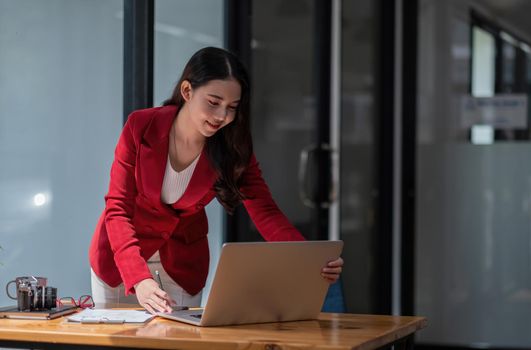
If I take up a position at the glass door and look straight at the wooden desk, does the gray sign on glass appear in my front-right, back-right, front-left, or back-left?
back-left

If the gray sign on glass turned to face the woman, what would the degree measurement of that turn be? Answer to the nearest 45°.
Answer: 0° — it already faces them

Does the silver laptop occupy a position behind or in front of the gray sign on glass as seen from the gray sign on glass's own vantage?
in front

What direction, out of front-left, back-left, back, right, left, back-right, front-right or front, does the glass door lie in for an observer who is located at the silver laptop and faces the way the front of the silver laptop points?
front-right

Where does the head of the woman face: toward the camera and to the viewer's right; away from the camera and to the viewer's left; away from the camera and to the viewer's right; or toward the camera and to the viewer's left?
toward the camera and to the viewer's right

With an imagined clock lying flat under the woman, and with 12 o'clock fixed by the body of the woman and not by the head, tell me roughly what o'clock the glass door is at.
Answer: The glass door is roughly at 8 o'clock from the woman.

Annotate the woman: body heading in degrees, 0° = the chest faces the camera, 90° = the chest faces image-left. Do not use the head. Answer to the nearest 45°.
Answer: approximately 315°

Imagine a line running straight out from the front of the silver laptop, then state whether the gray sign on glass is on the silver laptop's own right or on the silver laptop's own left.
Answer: on the silver laptop's own right

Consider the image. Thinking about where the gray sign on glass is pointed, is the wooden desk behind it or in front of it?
in front

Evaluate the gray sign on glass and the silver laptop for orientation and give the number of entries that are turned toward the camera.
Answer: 1

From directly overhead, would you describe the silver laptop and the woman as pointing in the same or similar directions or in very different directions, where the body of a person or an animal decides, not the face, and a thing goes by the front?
very different directions

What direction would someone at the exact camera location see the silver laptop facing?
facing away from the viewer and to the left of the viewer

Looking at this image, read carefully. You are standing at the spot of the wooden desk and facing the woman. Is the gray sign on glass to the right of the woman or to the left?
right

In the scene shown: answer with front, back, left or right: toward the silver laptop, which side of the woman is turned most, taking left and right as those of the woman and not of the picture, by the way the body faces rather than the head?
front

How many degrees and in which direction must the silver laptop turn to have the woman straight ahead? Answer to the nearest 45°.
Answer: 0° — it already faces them
